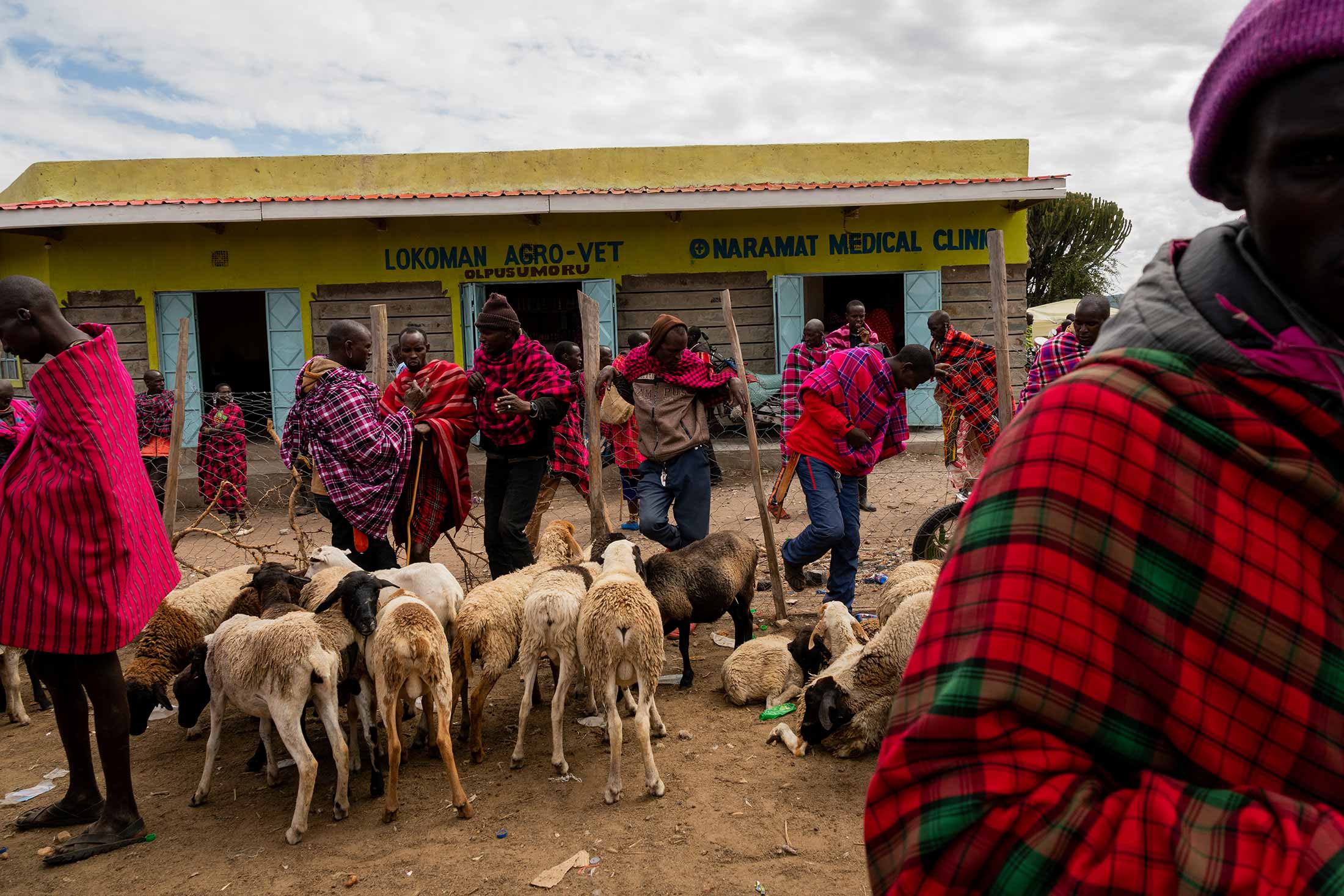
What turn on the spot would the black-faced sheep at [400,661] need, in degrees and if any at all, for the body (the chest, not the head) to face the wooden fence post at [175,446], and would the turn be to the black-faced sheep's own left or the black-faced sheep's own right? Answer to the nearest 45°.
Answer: approximately 45° to the black-faced sheep's own left

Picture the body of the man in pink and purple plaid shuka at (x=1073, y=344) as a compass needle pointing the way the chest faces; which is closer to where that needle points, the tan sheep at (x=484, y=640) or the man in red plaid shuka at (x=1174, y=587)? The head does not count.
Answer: the man in red plaid shuka

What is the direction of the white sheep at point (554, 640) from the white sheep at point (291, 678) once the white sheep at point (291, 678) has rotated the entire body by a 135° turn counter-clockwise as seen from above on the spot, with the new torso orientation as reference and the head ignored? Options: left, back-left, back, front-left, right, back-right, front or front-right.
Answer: left

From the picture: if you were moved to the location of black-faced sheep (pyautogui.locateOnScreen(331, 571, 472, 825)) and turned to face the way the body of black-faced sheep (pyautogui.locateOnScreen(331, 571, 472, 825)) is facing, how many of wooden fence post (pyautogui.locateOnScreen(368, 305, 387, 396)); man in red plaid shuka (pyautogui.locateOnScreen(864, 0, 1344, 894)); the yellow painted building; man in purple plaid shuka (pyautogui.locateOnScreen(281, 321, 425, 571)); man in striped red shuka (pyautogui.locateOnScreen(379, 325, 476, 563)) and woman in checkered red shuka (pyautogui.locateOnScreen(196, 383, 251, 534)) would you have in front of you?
5

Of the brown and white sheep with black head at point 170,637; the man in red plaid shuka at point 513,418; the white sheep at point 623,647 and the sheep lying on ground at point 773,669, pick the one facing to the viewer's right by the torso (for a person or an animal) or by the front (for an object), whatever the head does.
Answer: the sheep lying on ground

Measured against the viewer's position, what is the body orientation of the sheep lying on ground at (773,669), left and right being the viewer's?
facing to the right of the viewer

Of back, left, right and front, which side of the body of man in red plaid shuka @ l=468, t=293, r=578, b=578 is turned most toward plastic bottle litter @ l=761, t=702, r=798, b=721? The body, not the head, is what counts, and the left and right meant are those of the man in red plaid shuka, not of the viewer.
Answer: left

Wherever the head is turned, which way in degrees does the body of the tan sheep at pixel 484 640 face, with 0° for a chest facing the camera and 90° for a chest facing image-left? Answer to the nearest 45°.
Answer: approximately 225°

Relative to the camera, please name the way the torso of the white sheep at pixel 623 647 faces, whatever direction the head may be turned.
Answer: away from the camera

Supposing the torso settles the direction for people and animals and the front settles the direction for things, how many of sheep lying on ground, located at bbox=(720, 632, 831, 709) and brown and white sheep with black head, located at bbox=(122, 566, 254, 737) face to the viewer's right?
1
